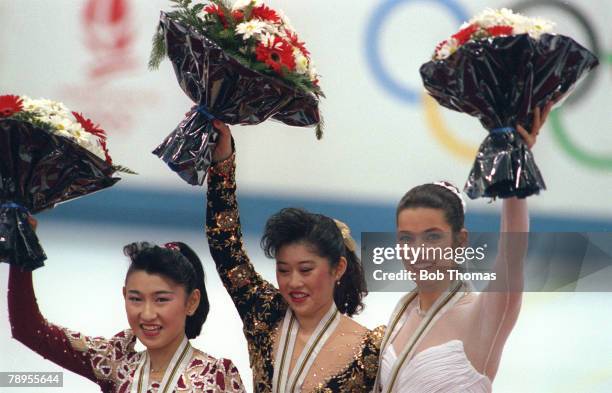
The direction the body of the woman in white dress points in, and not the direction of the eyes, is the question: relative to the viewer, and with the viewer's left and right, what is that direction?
facing the viewer and to the left of the viewer

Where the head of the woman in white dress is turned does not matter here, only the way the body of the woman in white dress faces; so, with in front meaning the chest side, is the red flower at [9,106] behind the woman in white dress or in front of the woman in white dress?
in front
